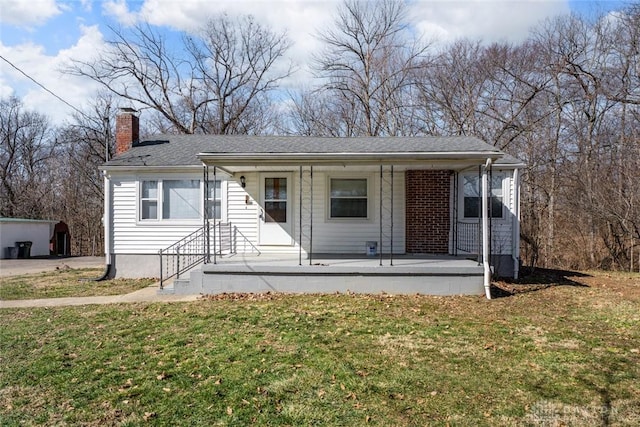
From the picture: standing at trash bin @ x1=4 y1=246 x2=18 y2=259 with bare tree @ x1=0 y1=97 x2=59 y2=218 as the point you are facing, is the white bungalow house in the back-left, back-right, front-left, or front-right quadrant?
back-right

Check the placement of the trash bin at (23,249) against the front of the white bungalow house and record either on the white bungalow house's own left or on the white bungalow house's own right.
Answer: on the white bungalow house's own right

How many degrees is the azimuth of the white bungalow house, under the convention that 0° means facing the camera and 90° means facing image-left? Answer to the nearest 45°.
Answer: approximately 0°

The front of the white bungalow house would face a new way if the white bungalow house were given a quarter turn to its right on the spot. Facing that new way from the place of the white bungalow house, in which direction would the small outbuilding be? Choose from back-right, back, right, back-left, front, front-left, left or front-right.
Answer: front-right

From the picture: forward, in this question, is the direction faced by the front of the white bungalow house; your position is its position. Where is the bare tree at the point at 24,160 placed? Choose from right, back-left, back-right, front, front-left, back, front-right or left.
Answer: back-right

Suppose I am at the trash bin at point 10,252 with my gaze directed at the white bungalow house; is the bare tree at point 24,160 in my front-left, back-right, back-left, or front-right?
back-left

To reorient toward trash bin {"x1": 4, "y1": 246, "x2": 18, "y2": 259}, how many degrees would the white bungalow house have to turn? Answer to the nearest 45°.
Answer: approximately 135° to its right
